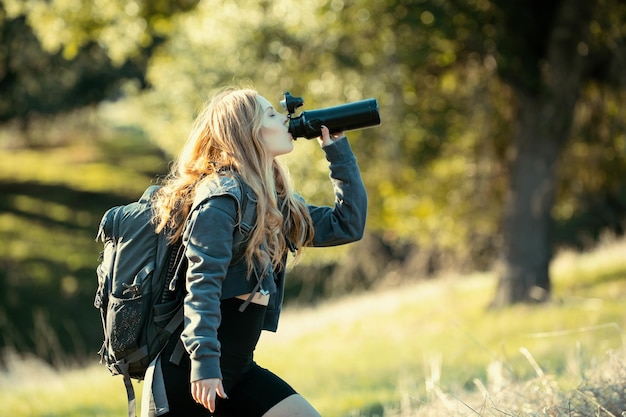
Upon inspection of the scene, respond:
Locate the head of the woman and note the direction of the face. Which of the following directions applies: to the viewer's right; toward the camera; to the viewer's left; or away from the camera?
to the viewer's right

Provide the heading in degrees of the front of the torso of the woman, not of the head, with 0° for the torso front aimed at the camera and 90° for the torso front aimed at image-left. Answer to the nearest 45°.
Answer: approximately 270°

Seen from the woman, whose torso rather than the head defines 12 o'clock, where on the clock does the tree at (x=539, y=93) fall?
The tree is roughly at 10 o'clock from the woman.
